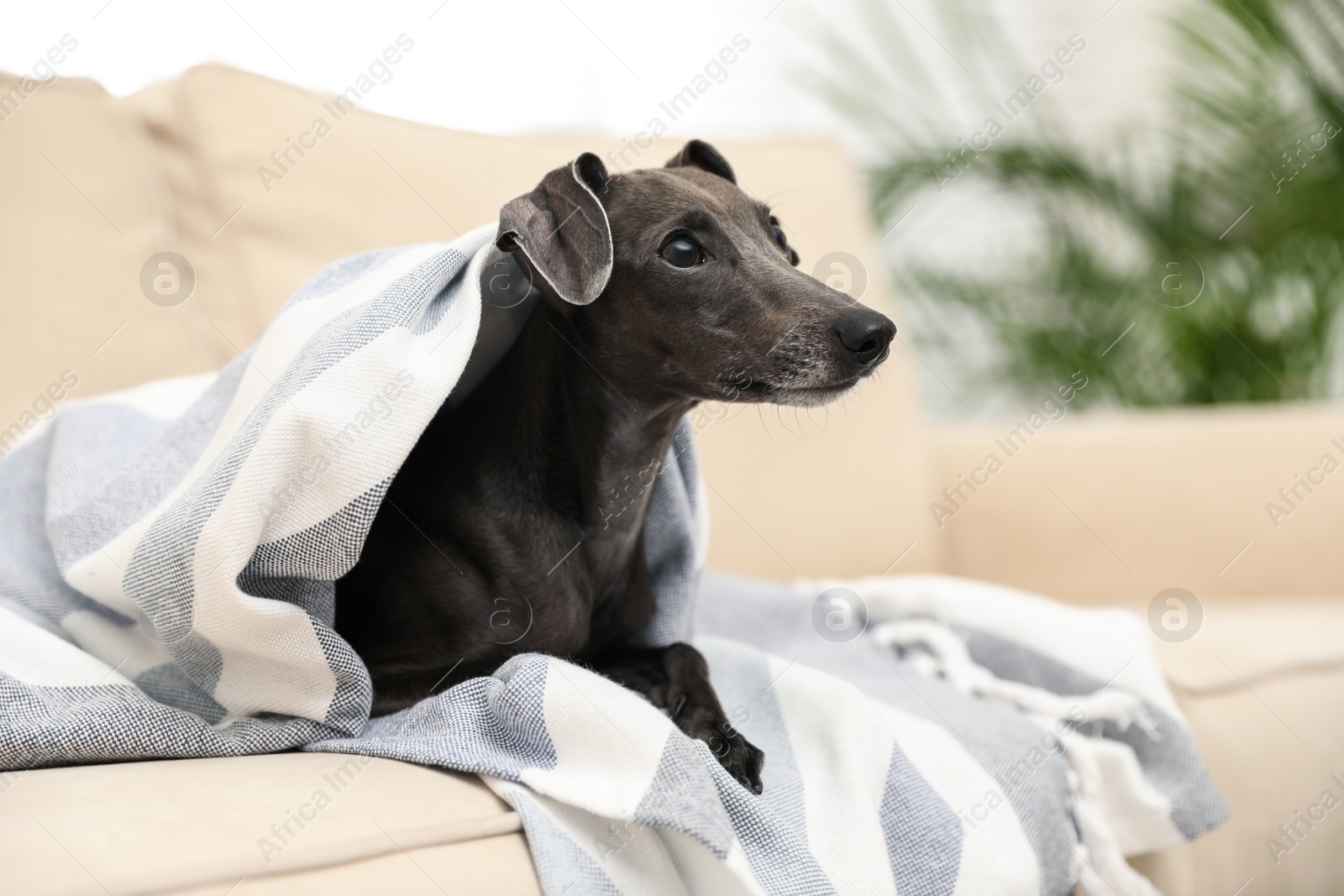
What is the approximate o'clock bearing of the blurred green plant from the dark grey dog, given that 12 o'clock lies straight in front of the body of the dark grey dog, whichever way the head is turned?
The blurred green plant is roughly at 8 o'clock from the dark grey dog.

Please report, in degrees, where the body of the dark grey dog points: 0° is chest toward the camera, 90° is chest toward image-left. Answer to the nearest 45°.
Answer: approximately 315°
